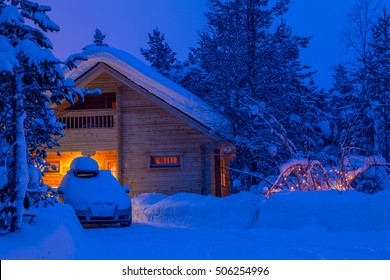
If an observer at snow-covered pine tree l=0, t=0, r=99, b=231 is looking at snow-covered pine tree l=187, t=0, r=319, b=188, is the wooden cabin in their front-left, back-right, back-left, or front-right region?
front-left

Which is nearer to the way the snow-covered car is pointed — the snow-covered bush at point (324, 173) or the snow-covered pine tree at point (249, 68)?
the snow-covered bush

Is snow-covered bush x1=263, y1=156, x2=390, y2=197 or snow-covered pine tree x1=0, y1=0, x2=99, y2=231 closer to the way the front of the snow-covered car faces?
the snow-covered pine tree

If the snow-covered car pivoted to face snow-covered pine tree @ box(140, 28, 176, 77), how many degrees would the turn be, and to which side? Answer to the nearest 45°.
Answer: approximately 180°

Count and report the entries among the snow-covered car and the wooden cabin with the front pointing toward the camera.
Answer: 2

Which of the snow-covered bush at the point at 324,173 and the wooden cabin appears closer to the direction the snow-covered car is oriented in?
the snow-covered bush

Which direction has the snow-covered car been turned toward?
toward the camera

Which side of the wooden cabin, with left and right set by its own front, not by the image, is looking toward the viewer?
front

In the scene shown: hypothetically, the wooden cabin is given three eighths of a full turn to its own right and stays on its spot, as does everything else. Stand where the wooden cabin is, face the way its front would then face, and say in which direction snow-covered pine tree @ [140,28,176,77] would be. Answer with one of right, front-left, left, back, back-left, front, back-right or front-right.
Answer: front-right

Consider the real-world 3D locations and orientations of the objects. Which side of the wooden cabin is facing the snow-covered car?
front

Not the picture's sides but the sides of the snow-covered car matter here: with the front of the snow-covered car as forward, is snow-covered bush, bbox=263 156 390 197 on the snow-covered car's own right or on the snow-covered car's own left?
on the snow-covered car's own left
